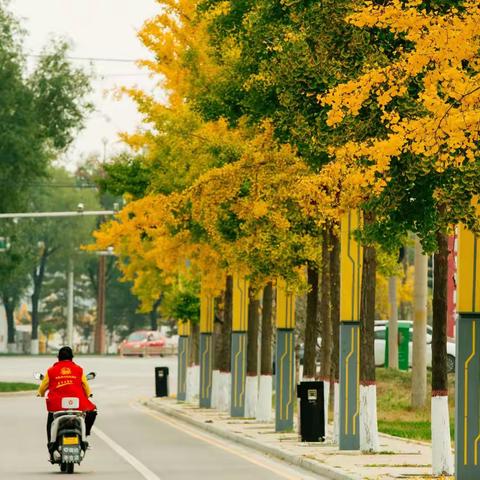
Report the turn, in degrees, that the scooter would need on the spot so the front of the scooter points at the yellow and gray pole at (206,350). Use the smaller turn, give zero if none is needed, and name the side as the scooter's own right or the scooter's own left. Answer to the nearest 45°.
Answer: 0° — it already faces it

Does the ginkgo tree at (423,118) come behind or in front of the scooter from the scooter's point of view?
behind

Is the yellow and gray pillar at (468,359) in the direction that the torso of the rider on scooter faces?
no

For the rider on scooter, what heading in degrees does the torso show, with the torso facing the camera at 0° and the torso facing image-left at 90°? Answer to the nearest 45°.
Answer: approximately 180°

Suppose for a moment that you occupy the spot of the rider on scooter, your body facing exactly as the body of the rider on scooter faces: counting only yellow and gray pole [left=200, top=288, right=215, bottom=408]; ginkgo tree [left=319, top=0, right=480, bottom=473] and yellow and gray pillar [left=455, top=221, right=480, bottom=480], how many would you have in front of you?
1

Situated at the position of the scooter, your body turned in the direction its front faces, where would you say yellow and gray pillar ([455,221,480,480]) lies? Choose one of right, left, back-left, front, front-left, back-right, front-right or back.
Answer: back-right

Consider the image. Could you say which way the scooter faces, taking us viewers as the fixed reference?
facing away from the viewer

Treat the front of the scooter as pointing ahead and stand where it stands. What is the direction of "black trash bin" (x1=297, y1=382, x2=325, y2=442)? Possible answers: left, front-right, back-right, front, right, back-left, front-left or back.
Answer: front-right

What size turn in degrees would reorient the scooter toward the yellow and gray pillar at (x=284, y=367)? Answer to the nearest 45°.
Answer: approximately 45° to its right

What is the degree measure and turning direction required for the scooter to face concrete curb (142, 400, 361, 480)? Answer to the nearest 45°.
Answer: approximately 45° to its right

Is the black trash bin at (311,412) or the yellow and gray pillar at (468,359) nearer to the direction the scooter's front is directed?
the black trash bin
